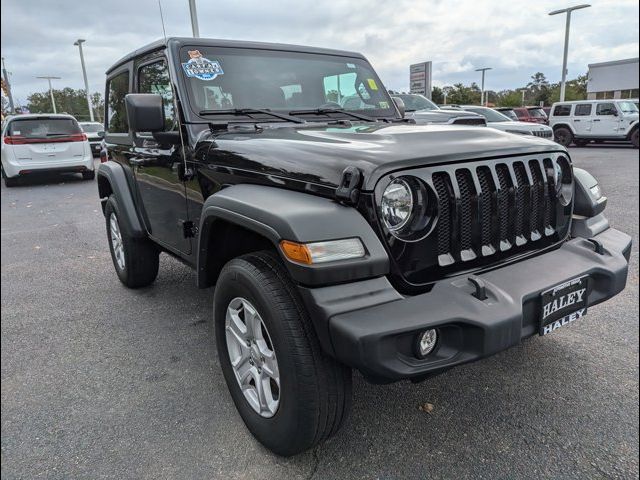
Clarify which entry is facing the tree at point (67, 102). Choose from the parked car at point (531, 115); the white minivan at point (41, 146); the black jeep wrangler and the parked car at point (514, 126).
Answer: the white minivan

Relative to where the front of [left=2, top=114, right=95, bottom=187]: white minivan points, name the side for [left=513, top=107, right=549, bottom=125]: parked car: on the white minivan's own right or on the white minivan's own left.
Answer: on the white minivan's own right

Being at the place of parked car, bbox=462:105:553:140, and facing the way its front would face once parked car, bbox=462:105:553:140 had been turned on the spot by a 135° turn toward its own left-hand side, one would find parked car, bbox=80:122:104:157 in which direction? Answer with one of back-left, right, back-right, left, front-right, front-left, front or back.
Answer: left

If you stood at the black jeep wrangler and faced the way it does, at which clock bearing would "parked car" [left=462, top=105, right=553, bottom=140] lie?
The parked car is roughly at 8 o'clock from the black jeep wrangler.

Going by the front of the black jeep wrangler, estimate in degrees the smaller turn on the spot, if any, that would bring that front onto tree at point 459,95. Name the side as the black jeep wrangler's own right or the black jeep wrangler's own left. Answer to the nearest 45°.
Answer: approximately 135° to the black jeep wrangler's own left

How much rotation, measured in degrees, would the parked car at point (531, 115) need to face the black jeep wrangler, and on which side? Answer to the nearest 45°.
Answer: approximately 45° to its right

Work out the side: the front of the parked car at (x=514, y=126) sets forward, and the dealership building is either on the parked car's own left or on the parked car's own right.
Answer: on the parked car's own left

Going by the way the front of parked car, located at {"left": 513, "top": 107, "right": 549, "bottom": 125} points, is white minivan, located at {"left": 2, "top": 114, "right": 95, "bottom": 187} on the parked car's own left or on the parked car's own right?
on the parked car's own right

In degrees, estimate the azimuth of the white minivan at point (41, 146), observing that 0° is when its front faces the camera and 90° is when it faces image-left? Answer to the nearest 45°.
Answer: approximately 180°

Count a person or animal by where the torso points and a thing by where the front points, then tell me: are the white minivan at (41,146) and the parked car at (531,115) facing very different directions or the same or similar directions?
very different directions
